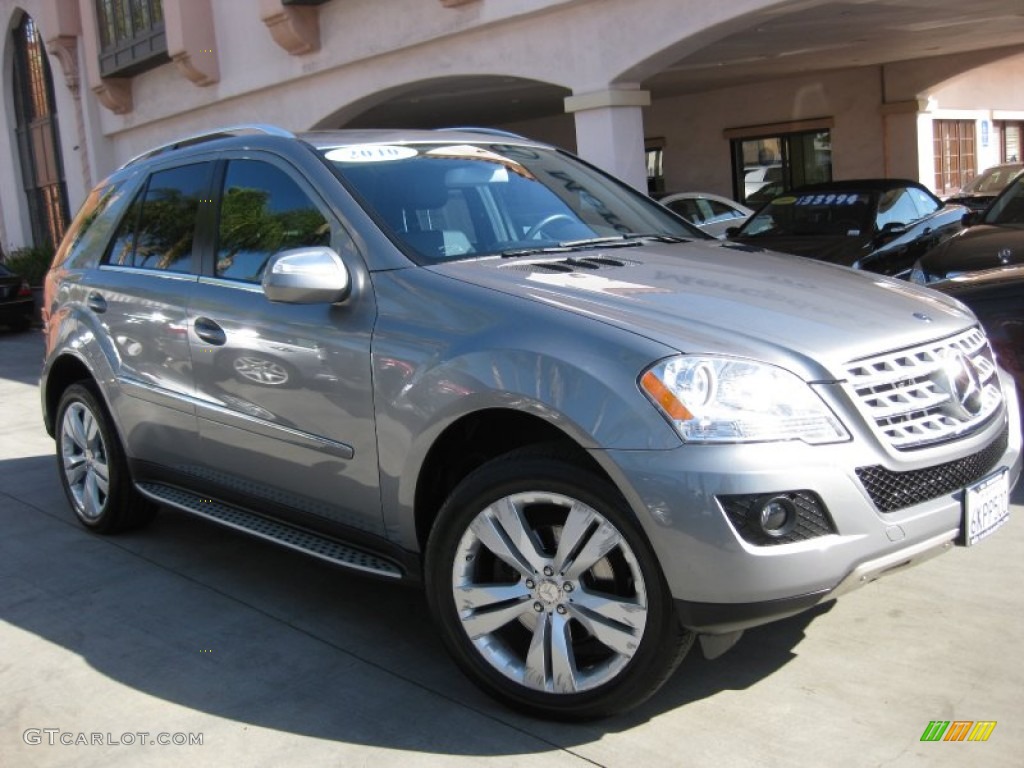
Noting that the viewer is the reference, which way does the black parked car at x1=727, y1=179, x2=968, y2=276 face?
facing the viewer and to the left of the viewer

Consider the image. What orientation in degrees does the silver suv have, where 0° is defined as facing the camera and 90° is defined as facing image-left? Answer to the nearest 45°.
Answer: approximately 315°

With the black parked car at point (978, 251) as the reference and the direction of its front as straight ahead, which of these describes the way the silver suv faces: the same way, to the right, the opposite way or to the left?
to the left

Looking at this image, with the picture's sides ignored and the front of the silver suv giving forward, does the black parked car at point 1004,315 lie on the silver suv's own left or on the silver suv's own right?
on the silver suv's own left

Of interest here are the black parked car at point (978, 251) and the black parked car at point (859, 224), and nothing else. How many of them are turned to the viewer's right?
0

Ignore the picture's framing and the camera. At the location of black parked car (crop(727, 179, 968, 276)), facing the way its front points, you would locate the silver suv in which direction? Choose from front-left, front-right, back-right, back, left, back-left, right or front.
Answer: front-left

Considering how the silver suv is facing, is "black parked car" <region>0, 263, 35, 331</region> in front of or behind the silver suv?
behind

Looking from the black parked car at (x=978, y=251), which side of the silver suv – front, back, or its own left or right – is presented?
left

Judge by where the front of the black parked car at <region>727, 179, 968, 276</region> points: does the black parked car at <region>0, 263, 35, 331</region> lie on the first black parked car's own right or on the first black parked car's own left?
on the first black parked car's own right
